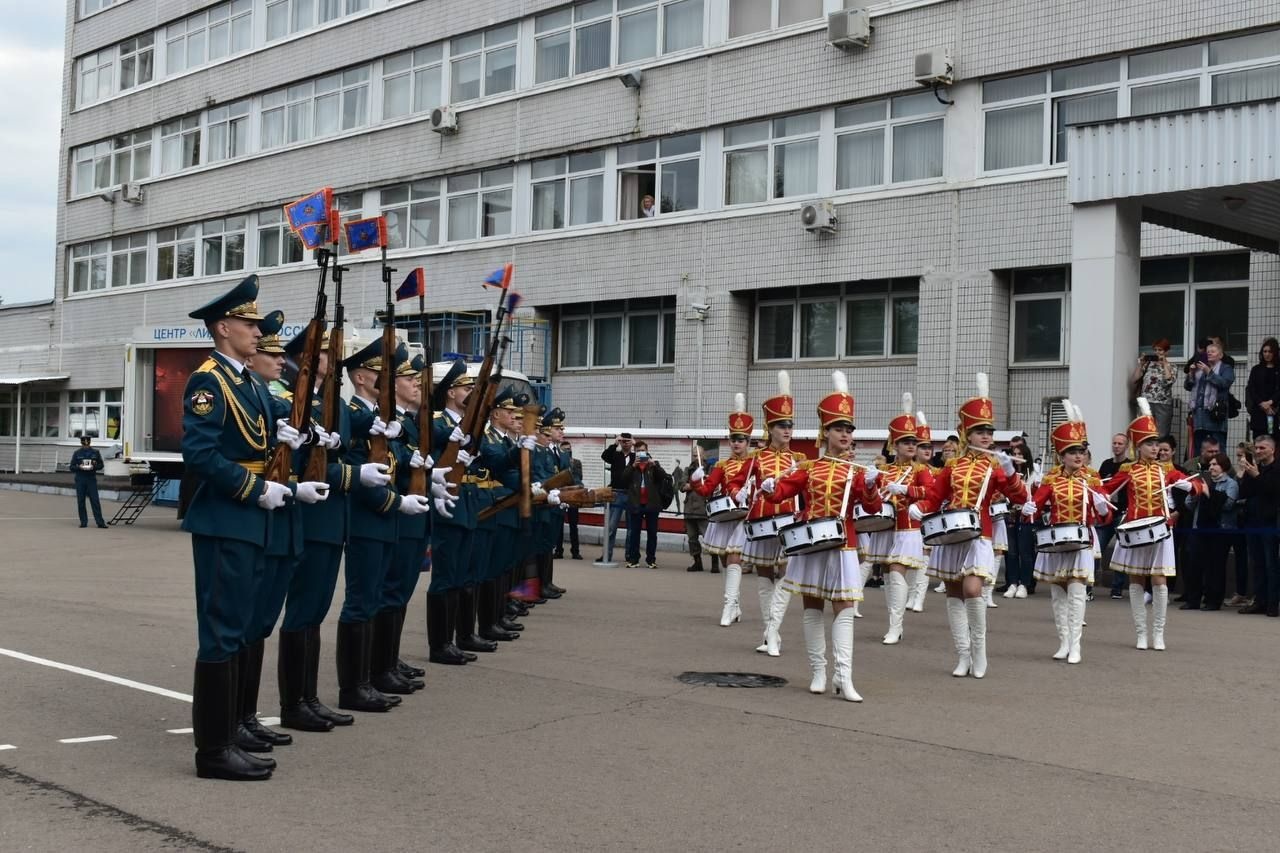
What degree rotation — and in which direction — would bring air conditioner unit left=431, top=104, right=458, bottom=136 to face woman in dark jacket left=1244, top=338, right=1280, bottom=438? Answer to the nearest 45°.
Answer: approximately 90° to its left

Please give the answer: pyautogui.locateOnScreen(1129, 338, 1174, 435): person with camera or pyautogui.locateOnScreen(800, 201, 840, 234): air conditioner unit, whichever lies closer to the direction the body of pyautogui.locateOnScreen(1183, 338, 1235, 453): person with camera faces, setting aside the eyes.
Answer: the person with camera

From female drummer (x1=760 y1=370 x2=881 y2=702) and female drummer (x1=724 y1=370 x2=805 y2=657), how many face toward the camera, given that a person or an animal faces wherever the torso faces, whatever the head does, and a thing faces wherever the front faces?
2

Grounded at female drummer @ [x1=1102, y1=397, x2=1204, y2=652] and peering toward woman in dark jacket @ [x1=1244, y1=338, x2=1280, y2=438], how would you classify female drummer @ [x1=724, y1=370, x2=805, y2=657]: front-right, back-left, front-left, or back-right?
back-left

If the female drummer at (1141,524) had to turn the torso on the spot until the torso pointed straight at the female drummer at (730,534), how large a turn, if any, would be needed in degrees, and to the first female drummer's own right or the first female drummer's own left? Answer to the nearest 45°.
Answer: approximately 90° to the first female drummer's own right
